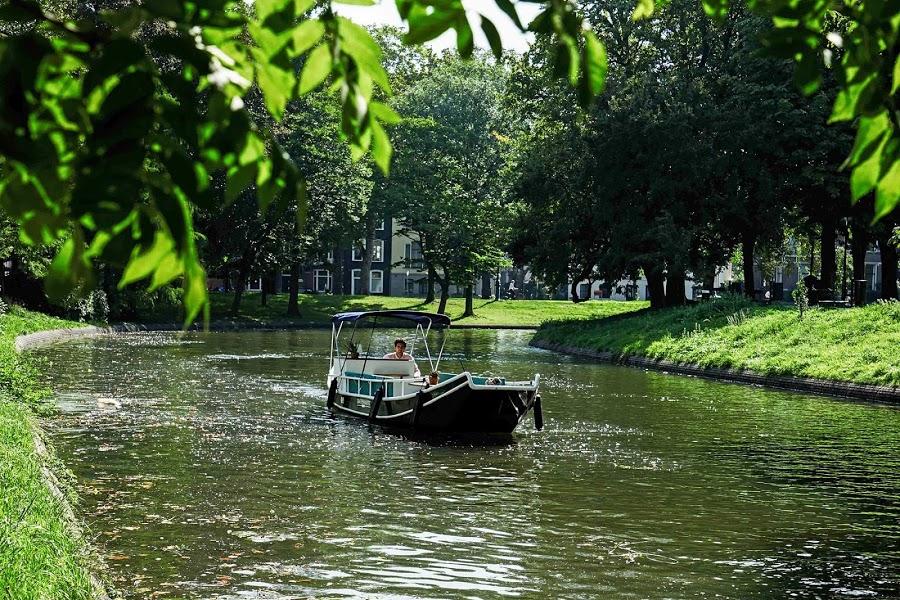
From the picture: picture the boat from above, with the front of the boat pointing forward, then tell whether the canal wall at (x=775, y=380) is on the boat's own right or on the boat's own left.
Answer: on the boat's own left

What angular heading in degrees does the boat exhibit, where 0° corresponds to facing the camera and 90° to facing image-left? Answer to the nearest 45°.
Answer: approximately 315°
